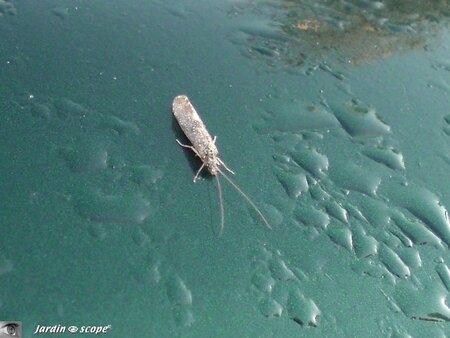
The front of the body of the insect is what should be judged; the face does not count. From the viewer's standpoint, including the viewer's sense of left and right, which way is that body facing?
facing the viewer and to the right of the viewer
